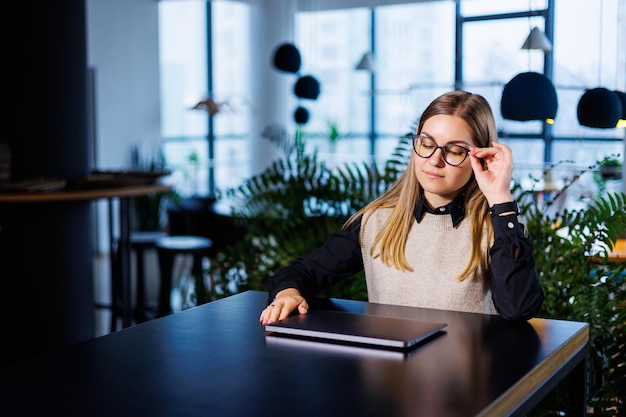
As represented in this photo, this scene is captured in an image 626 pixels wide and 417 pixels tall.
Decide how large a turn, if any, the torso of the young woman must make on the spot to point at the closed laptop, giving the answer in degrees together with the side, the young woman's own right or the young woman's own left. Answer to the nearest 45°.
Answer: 0° — they already face it

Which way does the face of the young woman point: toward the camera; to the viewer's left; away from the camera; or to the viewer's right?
toward the camera

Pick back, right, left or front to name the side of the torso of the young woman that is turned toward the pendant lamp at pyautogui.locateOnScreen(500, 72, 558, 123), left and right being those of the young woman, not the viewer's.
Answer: back

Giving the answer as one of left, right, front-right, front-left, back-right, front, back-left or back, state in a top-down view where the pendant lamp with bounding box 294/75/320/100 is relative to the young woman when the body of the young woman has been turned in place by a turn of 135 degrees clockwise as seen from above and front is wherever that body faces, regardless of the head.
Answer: front-right

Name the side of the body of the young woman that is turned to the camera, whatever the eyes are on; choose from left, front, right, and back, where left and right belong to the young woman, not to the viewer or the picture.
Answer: front

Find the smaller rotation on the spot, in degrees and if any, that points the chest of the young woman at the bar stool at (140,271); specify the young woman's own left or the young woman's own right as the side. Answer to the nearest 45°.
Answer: approximately 135° to the young woman's own right

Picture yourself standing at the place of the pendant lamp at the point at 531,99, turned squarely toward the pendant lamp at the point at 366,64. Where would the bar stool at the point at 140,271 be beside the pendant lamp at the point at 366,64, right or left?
left

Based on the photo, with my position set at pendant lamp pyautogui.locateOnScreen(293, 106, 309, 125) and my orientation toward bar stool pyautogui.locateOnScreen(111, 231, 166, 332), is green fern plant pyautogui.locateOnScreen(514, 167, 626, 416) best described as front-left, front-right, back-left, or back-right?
front-left

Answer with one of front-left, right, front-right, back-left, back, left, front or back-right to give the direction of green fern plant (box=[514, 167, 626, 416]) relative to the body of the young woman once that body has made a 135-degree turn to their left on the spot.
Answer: front

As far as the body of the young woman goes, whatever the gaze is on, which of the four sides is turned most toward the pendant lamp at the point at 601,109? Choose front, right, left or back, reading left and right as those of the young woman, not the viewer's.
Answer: back

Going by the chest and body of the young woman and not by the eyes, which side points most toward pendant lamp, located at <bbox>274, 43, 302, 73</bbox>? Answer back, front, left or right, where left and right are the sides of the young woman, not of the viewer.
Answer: back

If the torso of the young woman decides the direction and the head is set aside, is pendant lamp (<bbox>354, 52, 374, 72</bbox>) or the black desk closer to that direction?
the black desk

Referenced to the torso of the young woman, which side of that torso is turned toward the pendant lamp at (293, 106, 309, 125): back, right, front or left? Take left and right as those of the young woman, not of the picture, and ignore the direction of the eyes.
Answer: back

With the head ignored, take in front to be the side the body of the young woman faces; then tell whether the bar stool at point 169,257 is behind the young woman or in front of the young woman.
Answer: behind

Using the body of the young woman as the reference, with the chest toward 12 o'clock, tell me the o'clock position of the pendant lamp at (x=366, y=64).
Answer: The pendant lamp is roughly at 6 o'clock from the young woman.
